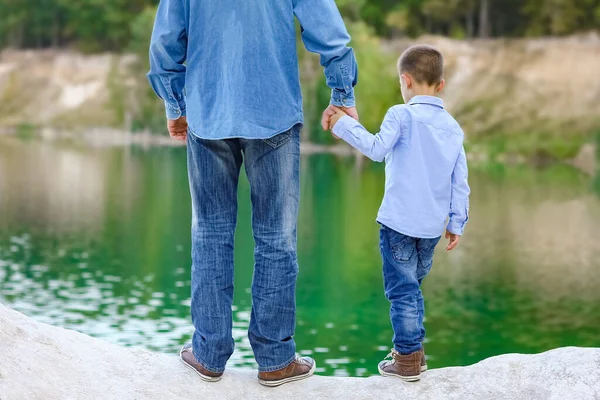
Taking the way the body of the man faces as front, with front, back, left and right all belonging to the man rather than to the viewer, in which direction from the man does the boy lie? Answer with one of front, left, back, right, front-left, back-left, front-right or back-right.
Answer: right

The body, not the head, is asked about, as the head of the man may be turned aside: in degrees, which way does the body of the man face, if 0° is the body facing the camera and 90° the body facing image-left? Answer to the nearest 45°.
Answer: approximately 180°

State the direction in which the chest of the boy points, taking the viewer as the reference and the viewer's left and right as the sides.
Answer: facing away from the viewer and to the left of the viewer

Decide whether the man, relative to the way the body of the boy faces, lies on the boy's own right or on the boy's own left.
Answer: on the boy's own left
